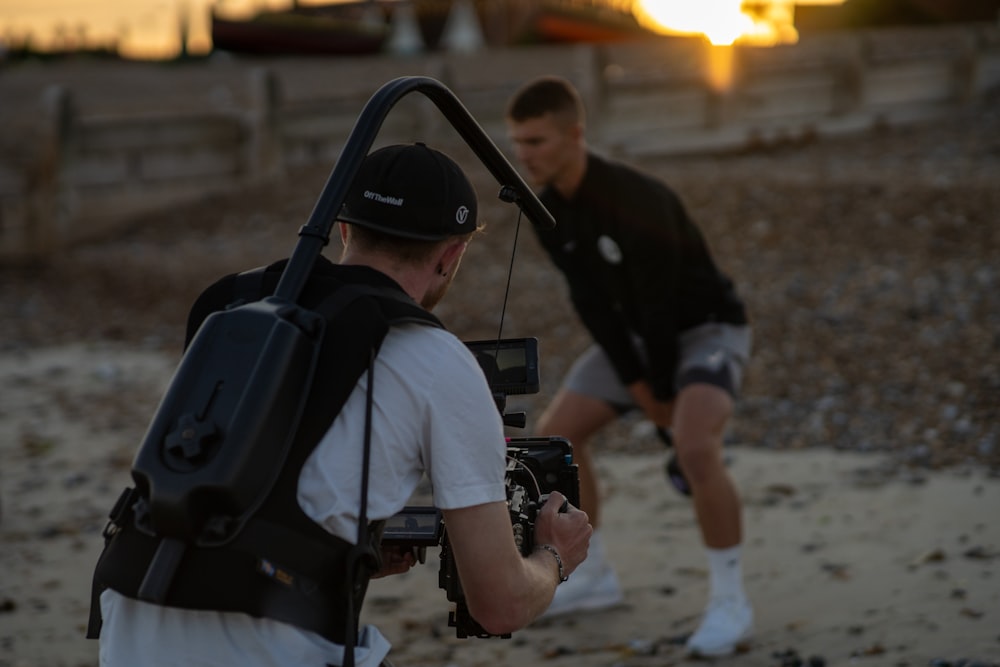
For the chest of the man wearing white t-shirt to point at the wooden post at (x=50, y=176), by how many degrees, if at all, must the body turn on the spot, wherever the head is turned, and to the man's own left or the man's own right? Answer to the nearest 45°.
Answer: approximately 45° to the man's own left

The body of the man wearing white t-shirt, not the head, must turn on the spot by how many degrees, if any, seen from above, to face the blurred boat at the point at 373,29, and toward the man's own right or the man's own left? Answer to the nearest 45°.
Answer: approximately 45° to the man's own left

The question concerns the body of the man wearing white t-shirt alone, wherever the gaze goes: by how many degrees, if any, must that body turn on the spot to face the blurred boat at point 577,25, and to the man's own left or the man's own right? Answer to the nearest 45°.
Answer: approximately 45° to the man's own left

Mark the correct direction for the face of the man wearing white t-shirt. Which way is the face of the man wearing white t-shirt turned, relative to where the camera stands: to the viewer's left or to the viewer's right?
to the viewer's right

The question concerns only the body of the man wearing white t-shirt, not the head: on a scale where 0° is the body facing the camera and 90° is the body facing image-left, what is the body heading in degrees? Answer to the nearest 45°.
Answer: approximately 225°
